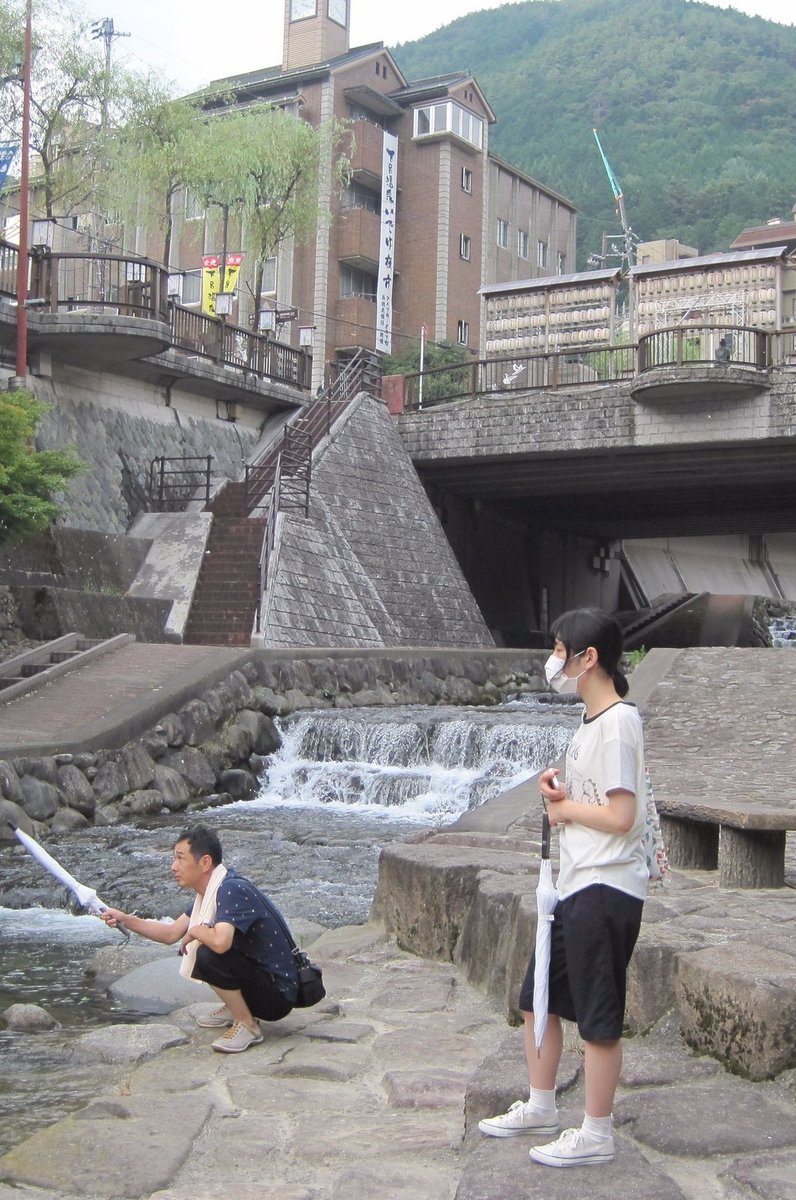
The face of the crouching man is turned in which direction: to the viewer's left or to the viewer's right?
to the viewer's left

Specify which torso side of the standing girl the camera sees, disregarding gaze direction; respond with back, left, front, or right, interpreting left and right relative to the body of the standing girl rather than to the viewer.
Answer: left

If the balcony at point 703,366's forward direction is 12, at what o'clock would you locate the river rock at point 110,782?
The river rock is roughly at 1 o'clock from the balcony.

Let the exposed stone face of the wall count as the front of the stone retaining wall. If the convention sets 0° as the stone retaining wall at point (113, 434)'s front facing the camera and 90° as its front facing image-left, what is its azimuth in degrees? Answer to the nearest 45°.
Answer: approximately 315°

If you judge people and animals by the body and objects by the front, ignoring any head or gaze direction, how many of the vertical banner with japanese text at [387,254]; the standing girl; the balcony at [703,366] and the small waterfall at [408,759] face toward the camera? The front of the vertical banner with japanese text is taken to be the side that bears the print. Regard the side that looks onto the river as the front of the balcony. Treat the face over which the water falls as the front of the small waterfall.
3

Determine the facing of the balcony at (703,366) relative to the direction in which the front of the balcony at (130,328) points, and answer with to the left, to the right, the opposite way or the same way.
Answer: to the right

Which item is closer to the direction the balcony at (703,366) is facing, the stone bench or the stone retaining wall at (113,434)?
the stone bench

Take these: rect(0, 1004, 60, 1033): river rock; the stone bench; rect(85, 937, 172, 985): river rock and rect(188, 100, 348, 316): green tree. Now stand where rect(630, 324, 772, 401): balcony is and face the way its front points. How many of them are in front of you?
3

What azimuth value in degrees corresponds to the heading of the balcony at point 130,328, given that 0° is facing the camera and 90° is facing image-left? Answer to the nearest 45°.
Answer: approximately 315°

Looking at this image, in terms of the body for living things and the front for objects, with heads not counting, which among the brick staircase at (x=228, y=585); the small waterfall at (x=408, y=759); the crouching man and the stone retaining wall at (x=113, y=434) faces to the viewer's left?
the crouching man

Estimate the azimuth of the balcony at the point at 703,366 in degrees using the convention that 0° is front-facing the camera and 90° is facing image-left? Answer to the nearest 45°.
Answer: approximately 0°

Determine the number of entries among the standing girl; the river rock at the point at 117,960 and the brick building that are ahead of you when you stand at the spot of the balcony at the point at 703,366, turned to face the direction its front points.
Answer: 2

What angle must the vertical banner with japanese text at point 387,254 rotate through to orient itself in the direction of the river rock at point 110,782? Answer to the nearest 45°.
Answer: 0° — it already faces it

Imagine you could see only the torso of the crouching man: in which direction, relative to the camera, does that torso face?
to the viewer's left

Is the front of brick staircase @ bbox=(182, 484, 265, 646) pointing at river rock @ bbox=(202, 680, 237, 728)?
yes

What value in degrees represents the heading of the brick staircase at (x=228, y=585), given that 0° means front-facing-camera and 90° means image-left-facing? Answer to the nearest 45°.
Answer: approximately 0°
